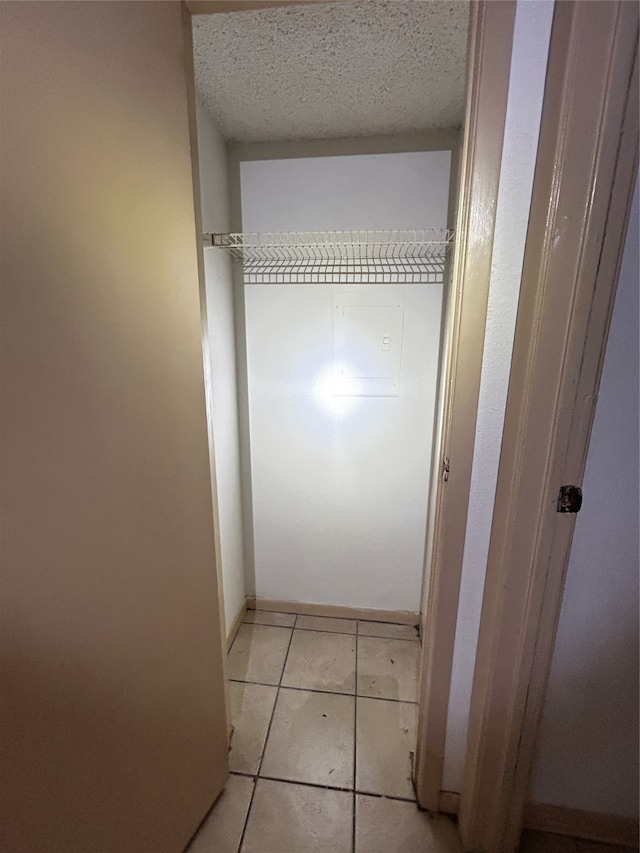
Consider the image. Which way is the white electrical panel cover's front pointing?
toward the camera

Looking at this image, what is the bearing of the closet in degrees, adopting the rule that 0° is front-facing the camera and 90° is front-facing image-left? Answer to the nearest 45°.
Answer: approximately 0°

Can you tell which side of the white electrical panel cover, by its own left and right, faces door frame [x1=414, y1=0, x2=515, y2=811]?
front
